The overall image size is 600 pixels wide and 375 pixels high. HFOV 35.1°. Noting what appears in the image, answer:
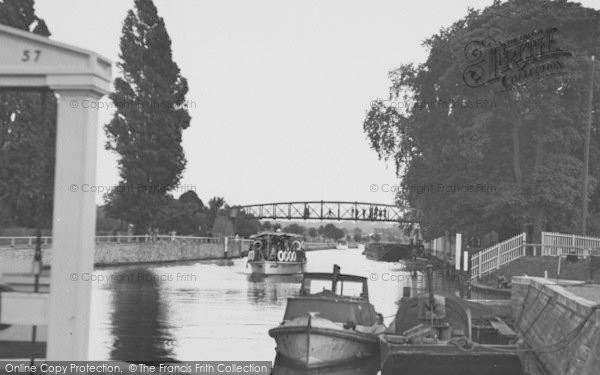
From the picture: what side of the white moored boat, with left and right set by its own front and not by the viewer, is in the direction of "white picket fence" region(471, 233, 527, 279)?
back

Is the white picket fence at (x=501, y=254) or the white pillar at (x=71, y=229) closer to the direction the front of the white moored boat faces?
the white pillar

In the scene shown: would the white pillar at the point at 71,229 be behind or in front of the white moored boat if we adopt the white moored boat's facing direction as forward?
in front

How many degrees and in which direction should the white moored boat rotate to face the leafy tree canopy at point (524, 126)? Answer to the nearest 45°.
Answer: approximately 180°

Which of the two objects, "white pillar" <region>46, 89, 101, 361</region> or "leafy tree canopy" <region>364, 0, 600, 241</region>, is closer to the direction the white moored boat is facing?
the white pillar

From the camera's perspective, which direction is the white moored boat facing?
toward the camera

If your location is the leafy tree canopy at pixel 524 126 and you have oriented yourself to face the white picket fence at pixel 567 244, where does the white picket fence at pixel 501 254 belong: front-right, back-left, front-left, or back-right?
front-right

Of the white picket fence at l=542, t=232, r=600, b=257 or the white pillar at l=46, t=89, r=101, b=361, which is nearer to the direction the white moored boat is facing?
the white pillar

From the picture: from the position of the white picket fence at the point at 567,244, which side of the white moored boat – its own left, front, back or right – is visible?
back
